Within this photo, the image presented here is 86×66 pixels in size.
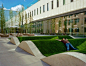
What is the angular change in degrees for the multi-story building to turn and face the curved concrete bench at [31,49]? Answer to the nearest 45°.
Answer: approximately 45° to its left

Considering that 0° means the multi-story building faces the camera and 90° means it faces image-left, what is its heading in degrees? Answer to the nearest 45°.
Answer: approximately 45°

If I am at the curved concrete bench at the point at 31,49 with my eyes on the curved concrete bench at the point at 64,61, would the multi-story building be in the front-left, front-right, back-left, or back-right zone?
back-left

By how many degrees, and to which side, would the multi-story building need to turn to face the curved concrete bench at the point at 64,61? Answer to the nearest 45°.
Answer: approximately 45° to its left
